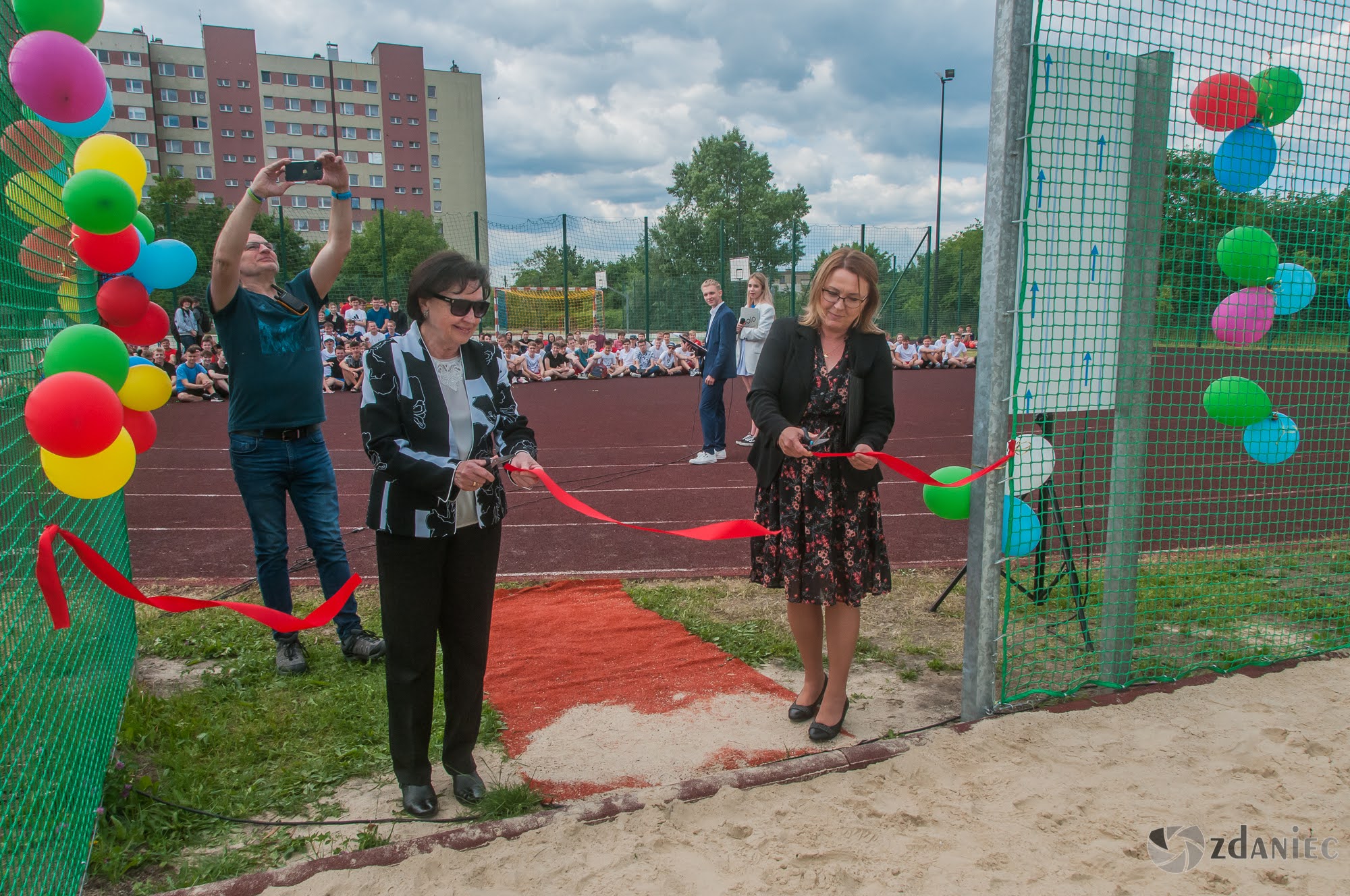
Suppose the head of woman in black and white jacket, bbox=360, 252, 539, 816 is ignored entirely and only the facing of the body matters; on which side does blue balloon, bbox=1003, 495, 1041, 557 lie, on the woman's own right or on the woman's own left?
on the woman's own left

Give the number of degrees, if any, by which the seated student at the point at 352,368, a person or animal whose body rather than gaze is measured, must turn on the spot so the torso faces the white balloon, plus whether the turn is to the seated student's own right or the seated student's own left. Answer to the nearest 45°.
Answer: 0° — they already face it

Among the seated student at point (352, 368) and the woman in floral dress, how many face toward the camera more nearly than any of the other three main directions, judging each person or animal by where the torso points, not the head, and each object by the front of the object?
2

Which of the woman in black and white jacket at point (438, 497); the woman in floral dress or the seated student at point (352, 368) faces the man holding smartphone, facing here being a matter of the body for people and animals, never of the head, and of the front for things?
the seated student

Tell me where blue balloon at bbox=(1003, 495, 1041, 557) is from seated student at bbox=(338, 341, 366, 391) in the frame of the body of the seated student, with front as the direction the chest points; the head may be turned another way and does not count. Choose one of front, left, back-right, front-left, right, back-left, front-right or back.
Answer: front

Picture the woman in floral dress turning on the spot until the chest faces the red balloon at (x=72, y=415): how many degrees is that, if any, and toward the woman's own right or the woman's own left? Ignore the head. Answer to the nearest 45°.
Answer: approximately 45° to the woman's own right

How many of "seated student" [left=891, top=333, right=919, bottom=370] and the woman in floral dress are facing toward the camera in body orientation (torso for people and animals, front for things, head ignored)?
2

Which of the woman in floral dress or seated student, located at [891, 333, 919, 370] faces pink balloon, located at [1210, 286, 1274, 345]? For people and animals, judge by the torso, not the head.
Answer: the seated student

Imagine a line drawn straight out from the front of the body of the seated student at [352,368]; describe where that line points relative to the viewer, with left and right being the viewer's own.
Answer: facing the viewer

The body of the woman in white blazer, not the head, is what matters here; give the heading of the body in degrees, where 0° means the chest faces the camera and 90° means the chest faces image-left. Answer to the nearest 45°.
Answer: approximately 45°

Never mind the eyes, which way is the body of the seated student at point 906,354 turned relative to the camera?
toward the camera

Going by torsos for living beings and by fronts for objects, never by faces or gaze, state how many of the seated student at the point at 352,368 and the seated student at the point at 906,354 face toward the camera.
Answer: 2

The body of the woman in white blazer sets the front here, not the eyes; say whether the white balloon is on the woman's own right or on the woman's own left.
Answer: on the woman's own left

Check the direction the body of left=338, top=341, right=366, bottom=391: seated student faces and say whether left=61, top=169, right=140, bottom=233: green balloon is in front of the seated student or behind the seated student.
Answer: in front

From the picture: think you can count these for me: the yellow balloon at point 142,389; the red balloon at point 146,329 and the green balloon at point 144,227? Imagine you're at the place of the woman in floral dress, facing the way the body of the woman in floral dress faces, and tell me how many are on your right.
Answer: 3

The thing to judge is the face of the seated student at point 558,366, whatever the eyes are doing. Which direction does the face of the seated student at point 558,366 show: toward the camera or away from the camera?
toward the camera

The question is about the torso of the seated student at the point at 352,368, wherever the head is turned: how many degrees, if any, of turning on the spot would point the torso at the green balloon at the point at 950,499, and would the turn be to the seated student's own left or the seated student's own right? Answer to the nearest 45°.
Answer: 0° — they already face it

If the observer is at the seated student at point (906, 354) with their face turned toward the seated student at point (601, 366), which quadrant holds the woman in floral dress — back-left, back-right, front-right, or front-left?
front-left

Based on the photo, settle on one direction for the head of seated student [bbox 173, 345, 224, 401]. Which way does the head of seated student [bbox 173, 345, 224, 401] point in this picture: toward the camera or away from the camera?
toward the camera
